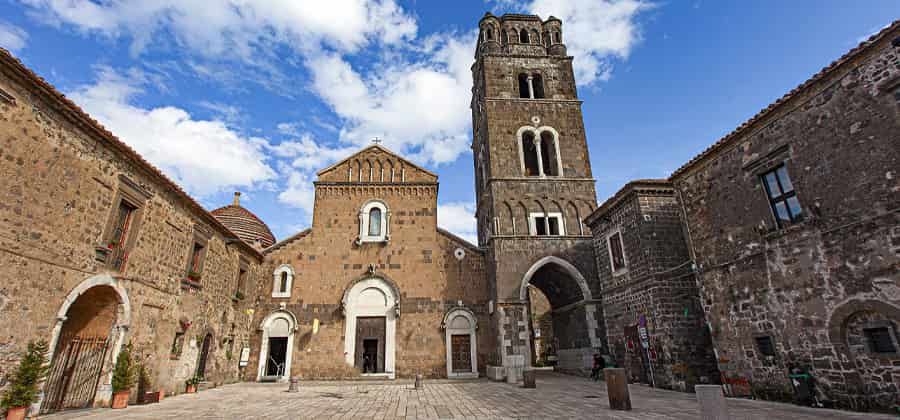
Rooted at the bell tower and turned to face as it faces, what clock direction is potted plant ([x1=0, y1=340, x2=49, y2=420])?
The potted plant is roughly at 1 o'clock from the bell tower.

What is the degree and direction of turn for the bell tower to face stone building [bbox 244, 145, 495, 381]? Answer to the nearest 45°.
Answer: approximately 90° to its right

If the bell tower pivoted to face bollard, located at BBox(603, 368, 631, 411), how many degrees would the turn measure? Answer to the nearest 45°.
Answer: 0° — it already faces it

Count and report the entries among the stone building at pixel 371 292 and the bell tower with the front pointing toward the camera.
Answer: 2

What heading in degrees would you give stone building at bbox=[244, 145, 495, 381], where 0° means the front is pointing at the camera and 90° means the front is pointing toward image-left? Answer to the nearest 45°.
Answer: approximately 0°

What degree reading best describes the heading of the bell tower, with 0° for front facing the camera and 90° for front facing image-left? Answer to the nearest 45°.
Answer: approximately 0°

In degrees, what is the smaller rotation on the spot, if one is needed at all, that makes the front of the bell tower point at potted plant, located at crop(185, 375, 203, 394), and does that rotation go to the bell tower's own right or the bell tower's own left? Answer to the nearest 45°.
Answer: approximately 45° to the bell tower's own right

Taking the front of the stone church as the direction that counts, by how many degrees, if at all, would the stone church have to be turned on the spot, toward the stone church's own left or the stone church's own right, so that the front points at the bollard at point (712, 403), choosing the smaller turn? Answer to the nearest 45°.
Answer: approximately 45° to the stone church's own left

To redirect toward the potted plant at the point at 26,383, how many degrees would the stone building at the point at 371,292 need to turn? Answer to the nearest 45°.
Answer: approximately 45° to its right
